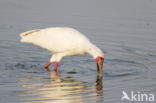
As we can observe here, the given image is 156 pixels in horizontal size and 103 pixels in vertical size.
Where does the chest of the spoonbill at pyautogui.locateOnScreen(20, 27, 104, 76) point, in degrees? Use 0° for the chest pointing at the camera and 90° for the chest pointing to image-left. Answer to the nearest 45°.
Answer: approximately 270°
